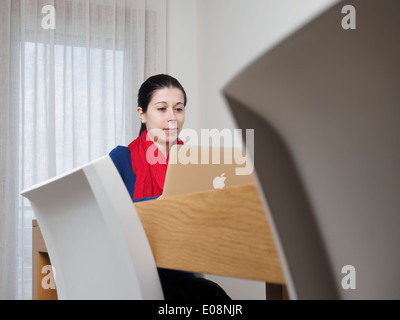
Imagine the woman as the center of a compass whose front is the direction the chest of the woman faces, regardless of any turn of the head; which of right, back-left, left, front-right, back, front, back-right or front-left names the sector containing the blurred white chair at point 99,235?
front-right

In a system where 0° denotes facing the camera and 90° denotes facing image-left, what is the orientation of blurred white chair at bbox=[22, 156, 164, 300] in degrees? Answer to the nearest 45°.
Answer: approximately 225°

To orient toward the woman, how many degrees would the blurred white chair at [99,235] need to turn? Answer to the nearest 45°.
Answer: approximately 45° to its left

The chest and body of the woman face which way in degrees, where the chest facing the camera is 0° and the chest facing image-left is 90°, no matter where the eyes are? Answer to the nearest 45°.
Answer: approximately 315°
